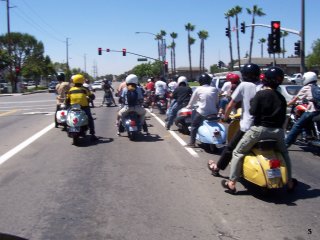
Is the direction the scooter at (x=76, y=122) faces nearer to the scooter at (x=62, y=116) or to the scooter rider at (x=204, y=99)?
the scooter

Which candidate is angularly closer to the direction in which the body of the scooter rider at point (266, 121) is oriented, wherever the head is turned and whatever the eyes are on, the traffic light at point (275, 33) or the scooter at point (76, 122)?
the traffic light

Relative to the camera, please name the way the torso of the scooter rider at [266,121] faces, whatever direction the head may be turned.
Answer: away from the camera

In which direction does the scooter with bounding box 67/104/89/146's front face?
away from the camera

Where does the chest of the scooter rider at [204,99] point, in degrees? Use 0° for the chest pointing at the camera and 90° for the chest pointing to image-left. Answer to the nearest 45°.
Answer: approximately 135°

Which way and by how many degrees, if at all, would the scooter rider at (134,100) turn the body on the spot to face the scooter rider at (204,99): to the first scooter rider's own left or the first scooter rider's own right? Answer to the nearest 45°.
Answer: approximately 135° to the first scooter rider's own right

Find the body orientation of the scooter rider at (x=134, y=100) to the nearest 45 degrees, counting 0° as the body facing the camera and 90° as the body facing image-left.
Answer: approximately 180°

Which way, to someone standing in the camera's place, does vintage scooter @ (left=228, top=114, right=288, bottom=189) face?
facing away from the viewer and to the left of the viewer

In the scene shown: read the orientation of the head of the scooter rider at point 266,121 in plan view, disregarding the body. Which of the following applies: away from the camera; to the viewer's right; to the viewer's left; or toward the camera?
away from the camera
